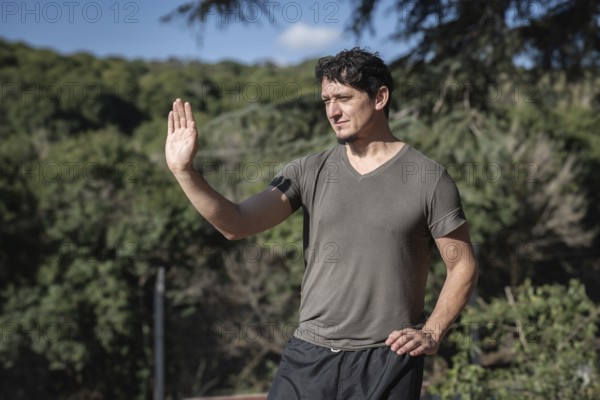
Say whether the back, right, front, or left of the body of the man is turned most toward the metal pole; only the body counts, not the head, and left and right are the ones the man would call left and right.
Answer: right

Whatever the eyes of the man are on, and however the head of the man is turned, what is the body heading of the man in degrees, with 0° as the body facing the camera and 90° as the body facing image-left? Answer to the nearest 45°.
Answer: approximately 45°

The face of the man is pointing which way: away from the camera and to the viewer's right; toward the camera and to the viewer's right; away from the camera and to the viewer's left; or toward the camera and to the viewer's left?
toward the camera and to the viewer's left
